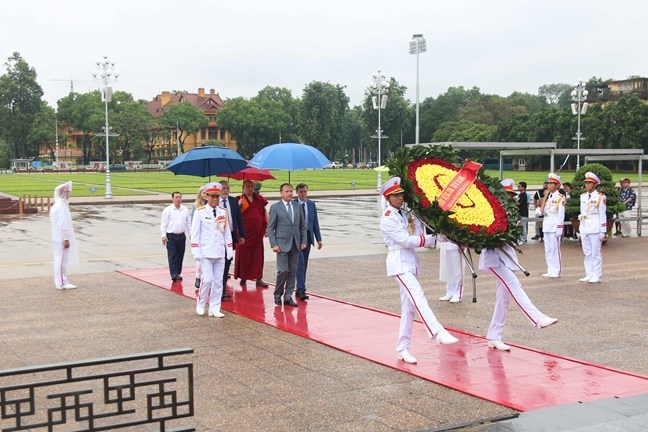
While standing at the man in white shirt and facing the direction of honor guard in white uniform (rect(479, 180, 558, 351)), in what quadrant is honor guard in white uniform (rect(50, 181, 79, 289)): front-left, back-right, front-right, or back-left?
back-right

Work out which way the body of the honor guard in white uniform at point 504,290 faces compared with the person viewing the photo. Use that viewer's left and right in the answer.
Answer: facing the viewer and to the right of the viewer

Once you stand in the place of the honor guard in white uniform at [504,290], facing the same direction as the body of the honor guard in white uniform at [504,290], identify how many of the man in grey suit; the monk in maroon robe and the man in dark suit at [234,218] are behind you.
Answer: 3

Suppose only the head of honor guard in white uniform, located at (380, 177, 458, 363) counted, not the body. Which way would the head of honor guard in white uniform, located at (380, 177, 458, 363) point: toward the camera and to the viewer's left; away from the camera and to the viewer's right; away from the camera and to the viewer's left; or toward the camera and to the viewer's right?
toward the camera and to the viewer's right

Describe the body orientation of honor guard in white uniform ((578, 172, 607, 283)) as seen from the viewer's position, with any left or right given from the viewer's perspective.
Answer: facing the viewer and to the left of the viewer

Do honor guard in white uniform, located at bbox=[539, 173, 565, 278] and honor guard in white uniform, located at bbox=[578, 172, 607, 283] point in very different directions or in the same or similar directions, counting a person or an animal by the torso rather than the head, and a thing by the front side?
same or similar directions

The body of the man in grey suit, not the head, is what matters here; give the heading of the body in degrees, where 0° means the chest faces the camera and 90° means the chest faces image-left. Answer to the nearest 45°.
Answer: approximately 315°

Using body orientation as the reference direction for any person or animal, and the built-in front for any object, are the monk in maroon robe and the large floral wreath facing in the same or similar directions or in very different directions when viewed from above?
same or similar directions
